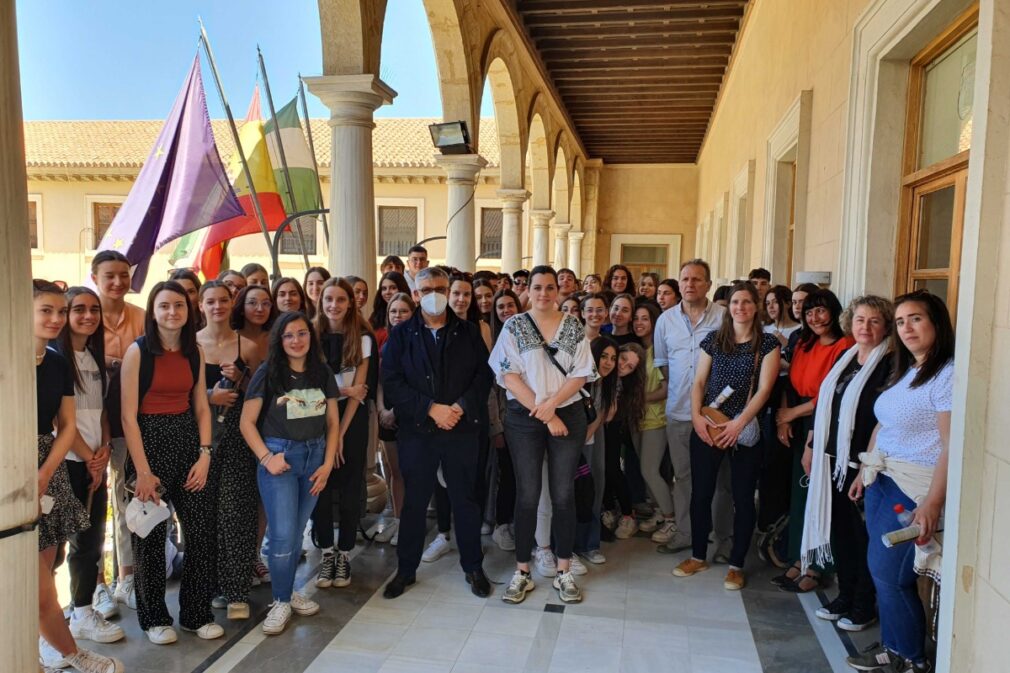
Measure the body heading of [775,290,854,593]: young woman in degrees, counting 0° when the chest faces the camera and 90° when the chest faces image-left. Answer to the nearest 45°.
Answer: approximately 45°

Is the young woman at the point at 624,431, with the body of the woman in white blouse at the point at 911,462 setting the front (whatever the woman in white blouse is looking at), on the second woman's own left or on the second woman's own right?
on the second woman's own right

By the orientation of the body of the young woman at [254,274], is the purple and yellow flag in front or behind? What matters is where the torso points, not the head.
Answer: behind

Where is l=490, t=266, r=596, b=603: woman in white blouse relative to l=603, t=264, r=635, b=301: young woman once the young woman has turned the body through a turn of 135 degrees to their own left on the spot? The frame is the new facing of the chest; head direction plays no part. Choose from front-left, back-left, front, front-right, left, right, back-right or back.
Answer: back-right

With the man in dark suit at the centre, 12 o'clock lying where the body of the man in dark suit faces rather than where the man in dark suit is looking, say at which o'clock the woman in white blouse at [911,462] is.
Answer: The woman in white blouse is roughly at 10 o'clock from the man in dark suit.

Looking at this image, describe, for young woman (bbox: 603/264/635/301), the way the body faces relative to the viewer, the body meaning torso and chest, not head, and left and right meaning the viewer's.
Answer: facing the viewer

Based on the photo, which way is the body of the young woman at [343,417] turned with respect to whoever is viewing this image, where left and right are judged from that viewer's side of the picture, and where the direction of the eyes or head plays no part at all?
facing the viewer

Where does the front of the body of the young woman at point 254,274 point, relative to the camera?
toward the camera

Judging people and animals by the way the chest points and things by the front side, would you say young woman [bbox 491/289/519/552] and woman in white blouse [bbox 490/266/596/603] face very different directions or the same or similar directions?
same or similar directions

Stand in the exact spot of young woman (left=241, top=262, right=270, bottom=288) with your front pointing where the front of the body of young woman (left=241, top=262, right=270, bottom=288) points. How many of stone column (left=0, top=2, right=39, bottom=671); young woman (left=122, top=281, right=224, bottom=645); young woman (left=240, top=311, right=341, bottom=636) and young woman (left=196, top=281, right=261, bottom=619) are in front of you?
4

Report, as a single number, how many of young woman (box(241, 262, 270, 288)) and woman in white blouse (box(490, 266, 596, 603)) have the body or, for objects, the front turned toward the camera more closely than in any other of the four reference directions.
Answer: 2

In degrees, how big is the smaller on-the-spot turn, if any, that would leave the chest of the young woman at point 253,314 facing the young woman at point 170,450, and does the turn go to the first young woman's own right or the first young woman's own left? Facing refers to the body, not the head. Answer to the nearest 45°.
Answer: approximately 45° to the first young woman's own right

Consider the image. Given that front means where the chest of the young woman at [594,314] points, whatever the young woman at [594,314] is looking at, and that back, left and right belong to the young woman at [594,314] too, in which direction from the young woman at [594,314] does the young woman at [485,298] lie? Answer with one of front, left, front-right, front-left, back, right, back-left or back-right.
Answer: back-right

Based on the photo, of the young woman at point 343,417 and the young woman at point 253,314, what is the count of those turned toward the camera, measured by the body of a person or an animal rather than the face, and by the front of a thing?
2

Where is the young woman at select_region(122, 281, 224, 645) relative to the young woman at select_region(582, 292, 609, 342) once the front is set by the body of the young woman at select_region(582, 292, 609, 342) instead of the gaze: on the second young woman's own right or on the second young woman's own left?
on the second young woman's own right

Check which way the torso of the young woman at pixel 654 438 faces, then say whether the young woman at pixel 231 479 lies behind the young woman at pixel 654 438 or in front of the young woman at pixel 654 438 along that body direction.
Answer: in front

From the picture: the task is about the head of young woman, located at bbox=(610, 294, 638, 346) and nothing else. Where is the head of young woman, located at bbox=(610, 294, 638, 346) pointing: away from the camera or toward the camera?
toward the camera
